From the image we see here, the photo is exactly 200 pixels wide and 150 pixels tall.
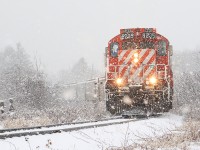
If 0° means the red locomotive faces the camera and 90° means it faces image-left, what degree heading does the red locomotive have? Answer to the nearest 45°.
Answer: approximately 0°
